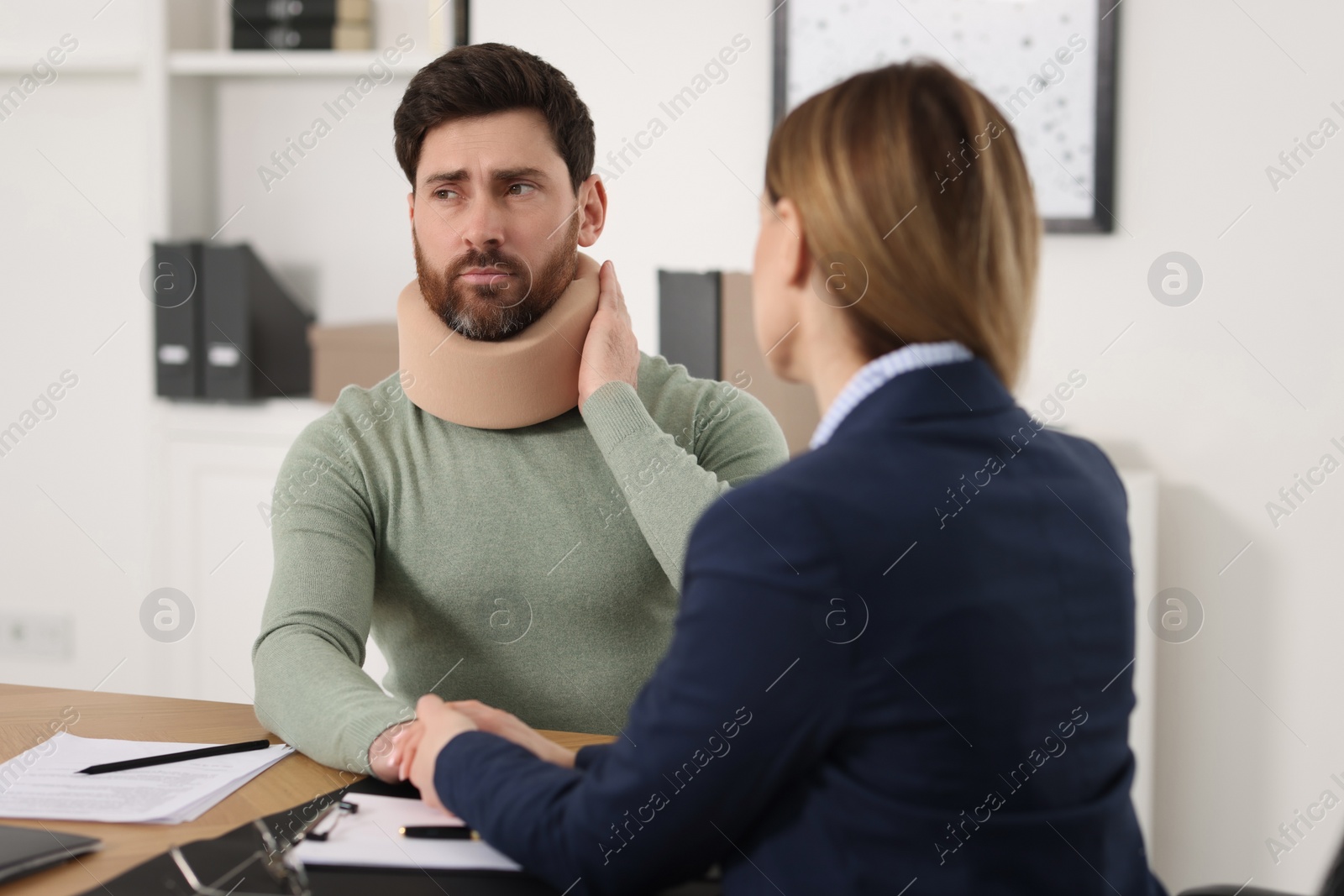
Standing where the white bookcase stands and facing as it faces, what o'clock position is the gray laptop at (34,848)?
The gray laptop is roughly at 12 o'clock from the white bookcase.

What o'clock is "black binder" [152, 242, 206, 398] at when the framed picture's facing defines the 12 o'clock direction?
The black binder is roughly at 3 o'clock from the framed picture.

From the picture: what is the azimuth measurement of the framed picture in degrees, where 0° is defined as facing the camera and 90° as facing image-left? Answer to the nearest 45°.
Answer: approximately 0°

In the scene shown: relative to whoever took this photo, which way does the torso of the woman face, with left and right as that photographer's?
facing away from the viewer and to the left of the viewer

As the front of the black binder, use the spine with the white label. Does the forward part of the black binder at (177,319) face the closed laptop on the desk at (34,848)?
yes

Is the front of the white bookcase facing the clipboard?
yes

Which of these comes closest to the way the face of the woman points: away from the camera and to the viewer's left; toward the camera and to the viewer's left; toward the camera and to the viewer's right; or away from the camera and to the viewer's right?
away from the camera and to the viewer's left
